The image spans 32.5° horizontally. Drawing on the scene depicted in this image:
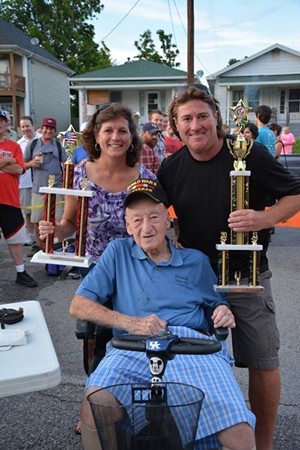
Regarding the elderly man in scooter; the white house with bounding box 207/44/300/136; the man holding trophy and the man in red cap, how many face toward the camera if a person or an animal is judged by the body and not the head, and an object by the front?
4

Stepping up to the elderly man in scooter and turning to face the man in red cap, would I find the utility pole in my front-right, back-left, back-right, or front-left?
front-right

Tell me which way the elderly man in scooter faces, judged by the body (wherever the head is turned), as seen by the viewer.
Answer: toward the camera

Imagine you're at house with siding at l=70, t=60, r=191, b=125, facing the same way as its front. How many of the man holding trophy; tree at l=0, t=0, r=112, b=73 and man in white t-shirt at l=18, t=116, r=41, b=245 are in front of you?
2

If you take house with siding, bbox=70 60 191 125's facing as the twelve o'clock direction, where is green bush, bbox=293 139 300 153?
The green bush is roughly at 10 o'clock from the house with siding.

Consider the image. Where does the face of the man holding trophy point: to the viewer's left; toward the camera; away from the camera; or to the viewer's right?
toward the camera

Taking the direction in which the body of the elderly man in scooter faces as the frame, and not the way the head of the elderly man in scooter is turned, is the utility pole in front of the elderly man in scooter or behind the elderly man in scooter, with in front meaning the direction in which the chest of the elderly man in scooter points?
behind

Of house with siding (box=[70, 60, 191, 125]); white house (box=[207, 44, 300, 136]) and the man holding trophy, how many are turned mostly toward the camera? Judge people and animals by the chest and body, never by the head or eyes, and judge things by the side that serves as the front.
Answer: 3

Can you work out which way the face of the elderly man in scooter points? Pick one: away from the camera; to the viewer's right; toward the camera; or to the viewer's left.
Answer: toward the camera

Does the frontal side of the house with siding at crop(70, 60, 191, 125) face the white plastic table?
yes

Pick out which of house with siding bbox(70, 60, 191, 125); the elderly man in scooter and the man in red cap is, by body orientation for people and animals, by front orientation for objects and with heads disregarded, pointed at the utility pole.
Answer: the house with siding

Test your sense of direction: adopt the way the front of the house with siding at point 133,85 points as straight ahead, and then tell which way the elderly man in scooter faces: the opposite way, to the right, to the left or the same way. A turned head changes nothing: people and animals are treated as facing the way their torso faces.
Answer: the same way

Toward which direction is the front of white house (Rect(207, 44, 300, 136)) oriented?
toward the camera

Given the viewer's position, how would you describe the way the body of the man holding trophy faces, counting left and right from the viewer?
facing the viewer

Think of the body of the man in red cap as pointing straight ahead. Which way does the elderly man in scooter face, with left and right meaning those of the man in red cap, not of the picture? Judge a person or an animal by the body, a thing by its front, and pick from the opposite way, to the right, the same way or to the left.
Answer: the same way

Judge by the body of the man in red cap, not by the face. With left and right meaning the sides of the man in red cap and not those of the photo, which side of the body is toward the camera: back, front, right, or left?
front
